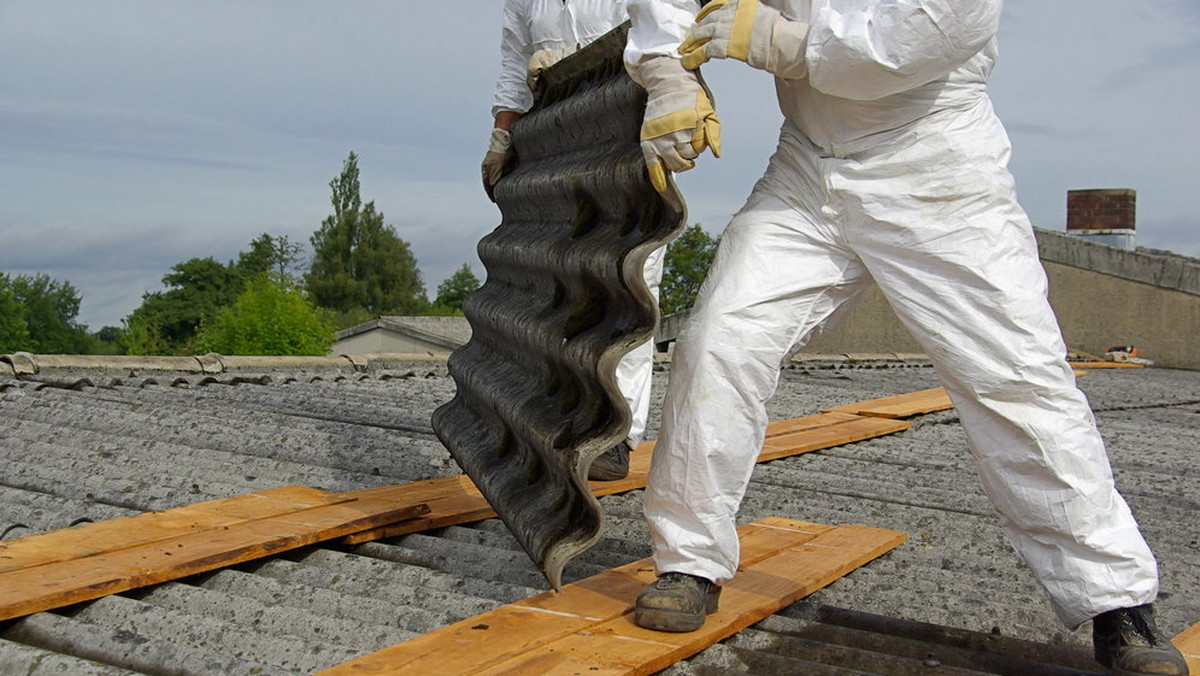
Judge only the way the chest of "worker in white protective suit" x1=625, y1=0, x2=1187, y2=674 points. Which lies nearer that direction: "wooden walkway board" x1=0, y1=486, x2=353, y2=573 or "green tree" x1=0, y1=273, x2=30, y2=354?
the wooden walkway board

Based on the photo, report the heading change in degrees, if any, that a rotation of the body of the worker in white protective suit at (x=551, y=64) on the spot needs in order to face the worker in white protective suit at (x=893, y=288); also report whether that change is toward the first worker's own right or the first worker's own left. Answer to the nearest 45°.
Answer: approximately 90° to the first worker's own left

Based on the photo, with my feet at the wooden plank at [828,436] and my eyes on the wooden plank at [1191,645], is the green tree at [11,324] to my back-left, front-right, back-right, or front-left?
back-right

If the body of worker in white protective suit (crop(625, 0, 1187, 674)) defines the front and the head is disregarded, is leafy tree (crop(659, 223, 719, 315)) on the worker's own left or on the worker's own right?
on the worker's own right

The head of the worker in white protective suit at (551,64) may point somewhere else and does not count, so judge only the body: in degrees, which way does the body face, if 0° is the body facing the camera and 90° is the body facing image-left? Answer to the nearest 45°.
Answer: approximately 45°

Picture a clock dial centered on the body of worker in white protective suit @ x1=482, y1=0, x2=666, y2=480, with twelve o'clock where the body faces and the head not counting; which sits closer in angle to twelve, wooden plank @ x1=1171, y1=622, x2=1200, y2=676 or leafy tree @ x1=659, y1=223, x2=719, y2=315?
the wooden plank

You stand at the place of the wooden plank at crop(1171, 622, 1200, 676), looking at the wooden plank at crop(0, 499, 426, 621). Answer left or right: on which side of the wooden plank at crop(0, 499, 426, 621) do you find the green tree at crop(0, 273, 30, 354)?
right

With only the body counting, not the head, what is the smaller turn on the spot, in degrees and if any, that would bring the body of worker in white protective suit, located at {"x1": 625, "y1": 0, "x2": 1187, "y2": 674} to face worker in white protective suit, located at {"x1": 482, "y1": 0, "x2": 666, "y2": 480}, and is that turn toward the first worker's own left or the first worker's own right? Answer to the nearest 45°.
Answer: approximately 90° to the first worker's own right

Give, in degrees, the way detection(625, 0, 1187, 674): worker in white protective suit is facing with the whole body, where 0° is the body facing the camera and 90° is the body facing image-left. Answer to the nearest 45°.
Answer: approximately 45°
